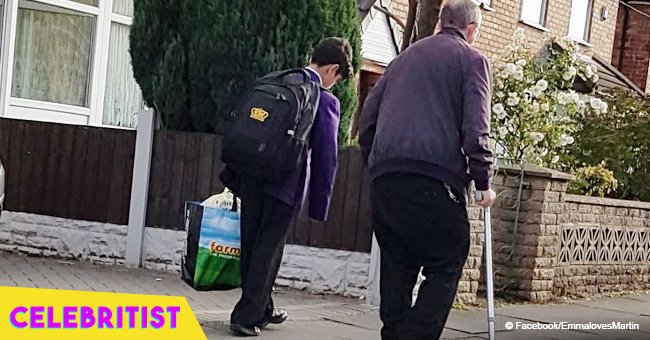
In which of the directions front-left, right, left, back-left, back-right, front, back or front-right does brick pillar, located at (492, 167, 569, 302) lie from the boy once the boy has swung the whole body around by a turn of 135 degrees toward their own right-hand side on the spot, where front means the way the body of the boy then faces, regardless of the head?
back-left

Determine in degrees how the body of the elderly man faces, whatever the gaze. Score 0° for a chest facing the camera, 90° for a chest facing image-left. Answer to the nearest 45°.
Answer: approximately 225°

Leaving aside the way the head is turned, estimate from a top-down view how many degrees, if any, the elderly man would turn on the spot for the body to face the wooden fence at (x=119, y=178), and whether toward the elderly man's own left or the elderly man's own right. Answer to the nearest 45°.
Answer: approximately 90° to the elderly man's own left

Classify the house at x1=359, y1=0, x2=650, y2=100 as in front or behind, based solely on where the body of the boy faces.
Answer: in front

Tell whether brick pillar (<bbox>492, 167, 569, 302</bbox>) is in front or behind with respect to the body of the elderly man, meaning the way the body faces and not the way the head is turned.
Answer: in front

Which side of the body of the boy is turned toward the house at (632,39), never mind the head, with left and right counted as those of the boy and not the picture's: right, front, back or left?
front

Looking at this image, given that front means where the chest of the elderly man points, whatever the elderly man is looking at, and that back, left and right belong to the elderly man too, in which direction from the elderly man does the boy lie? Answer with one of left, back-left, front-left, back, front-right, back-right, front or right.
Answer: left

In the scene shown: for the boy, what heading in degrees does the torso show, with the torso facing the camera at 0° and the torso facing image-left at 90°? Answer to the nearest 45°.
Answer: approximately 225°

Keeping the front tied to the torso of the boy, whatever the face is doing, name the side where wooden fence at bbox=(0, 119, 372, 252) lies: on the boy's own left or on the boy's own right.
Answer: on the boy's own left

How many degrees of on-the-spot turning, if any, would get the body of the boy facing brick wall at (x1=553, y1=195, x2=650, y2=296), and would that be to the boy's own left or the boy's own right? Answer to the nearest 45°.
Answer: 0° — they already face it

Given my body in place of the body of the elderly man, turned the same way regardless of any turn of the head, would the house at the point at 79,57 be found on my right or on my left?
on my left

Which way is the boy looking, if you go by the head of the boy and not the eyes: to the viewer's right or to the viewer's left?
to the viewer's right

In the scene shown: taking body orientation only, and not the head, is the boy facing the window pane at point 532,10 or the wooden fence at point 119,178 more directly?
the window pane

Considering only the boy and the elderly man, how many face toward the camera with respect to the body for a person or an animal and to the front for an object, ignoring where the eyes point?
0
